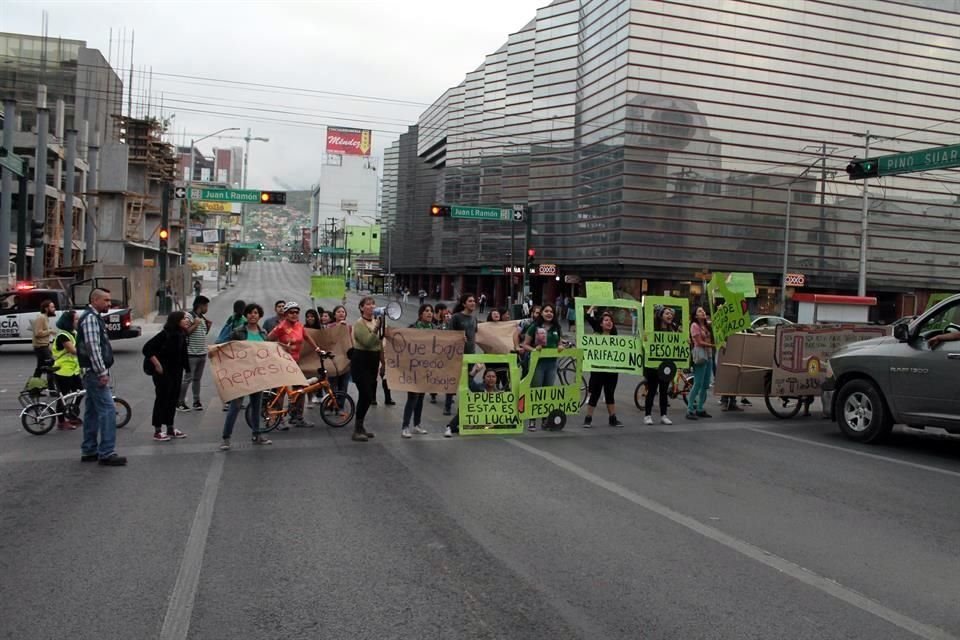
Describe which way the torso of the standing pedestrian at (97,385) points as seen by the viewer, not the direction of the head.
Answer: to the viewer's right

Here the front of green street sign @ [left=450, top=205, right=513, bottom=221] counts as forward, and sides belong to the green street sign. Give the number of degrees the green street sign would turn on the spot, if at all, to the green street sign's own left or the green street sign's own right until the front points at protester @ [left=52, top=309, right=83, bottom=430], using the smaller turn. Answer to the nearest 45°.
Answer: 0° — it already faces them

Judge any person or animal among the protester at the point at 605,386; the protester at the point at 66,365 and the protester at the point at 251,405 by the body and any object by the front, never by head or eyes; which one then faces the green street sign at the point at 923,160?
the protester at the point at 66,365

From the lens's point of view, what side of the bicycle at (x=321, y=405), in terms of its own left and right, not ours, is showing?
right

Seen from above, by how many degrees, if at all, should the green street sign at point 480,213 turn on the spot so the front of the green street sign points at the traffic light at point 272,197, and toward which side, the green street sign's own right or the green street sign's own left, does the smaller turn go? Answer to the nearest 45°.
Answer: approximately 90° to the green street sign's own right

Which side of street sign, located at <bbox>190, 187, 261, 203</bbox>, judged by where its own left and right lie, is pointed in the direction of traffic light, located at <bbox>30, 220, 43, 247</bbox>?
right

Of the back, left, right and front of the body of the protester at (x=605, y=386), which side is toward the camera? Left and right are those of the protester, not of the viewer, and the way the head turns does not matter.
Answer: front

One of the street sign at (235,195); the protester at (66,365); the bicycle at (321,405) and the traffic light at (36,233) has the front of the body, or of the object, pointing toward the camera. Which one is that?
the street sign

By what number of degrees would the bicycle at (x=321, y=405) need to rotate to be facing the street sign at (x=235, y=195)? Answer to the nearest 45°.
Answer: approximately 90° to its left

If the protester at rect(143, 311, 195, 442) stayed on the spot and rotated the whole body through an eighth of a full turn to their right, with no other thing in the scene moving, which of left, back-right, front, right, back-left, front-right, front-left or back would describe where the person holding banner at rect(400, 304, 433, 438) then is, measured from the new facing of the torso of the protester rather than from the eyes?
left

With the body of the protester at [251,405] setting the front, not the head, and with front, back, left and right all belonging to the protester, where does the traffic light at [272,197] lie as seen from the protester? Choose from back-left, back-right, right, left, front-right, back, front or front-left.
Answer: back
